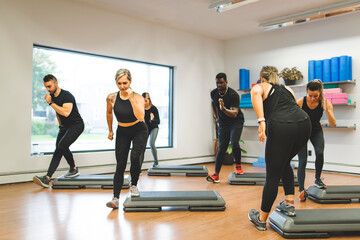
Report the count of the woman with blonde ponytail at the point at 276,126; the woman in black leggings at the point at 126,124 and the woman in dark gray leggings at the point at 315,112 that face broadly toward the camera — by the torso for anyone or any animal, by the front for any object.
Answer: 2

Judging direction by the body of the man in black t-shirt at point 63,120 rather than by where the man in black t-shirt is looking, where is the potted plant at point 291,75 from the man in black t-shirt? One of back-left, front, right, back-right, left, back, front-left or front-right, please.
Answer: back-left

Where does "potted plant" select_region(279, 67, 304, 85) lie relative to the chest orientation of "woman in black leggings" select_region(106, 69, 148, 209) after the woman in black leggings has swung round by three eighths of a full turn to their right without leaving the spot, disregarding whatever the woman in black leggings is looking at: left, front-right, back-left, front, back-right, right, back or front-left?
right

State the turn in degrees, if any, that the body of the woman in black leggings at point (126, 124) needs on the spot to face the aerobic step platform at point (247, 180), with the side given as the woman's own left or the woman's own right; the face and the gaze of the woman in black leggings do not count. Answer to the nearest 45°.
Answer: approximately 135° to the woman's own left

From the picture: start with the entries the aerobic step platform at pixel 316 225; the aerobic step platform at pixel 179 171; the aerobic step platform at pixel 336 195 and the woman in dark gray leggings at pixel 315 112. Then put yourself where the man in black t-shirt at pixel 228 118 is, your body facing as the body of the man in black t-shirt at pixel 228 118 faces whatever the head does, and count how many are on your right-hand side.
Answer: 1

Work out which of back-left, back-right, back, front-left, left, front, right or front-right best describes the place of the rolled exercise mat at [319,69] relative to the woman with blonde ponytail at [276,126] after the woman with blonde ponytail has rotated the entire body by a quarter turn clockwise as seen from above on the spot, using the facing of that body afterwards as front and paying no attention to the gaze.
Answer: front-left

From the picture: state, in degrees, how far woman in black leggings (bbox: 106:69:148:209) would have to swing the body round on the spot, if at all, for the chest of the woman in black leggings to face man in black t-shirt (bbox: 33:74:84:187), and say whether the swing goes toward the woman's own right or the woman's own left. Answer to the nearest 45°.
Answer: approximately 135° to the woman's own right

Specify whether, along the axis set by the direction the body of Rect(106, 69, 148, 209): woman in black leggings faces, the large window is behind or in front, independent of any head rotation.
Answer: behind

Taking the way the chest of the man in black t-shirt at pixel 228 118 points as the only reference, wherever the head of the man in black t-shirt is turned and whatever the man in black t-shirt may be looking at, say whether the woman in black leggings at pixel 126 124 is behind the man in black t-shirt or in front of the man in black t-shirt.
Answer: in front

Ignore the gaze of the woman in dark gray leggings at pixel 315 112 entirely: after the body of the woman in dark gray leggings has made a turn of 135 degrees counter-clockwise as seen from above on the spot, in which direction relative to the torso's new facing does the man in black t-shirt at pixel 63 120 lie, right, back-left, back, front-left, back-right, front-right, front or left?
back-left
